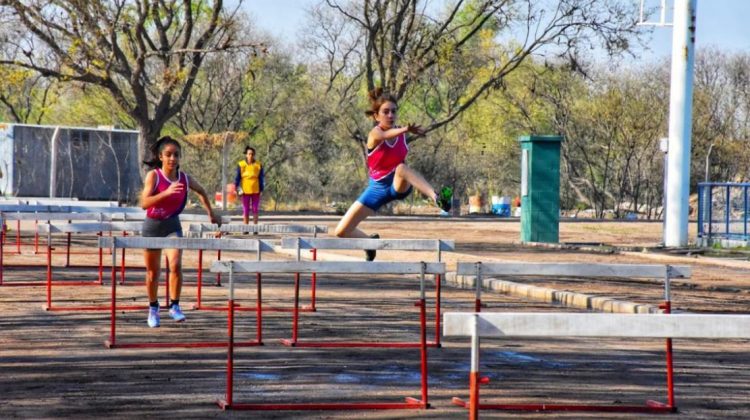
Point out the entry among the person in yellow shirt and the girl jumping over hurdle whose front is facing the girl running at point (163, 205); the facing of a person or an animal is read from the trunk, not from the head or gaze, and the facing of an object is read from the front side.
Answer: the person in yellow shirt

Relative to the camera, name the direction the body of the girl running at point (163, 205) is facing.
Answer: toward the camera

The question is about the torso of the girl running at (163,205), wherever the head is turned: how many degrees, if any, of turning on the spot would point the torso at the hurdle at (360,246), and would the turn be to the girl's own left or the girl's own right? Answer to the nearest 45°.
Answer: approximately 90° to the girl's own left

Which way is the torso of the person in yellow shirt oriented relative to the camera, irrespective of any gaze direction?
toward the camera

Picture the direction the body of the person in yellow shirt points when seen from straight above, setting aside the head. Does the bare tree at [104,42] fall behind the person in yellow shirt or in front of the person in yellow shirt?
behind

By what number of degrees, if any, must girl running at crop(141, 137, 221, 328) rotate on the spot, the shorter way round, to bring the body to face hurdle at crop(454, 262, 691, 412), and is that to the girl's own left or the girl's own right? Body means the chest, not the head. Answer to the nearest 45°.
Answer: approximately 45° to the girl's own left

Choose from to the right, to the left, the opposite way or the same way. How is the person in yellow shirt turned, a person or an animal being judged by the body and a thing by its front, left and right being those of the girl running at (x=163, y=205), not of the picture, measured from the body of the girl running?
the same way

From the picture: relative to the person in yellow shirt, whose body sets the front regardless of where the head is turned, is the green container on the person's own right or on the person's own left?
on the person's own left

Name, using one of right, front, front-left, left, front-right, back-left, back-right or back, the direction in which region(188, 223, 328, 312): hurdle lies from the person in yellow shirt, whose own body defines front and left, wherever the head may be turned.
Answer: front

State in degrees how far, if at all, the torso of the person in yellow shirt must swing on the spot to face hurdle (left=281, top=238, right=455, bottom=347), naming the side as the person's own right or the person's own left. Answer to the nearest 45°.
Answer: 0° — they already face it

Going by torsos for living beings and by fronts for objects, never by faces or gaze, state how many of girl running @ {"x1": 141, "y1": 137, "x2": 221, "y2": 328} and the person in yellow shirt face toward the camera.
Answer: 2
